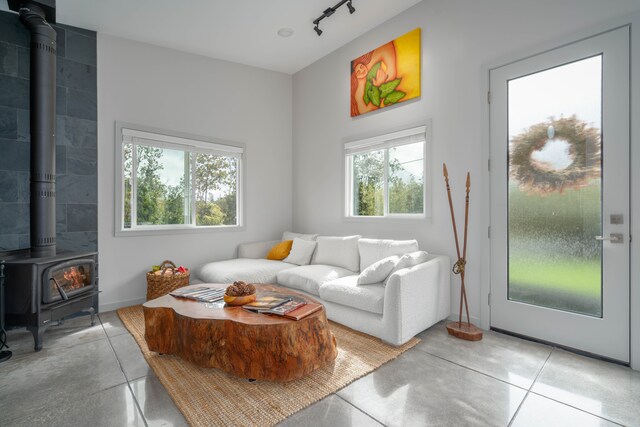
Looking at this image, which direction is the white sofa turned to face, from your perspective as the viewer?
facing the viewer and to the left of the viewer

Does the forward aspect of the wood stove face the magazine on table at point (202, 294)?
yes

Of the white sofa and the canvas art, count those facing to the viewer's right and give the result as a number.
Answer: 0

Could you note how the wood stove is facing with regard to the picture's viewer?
facing the viewer and to the right of the viewer

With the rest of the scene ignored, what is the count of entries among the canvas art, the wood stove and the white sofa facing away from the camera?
0

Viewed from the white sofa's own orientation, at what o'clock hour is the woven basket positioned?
The woven basket is roughly at 2 o'clock from the white sofa.

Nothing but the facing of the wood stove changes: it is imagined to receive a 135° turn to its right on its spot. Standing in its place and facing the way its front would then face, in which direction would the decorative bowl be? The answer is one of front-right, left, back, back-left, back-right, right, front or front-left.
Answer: back-left

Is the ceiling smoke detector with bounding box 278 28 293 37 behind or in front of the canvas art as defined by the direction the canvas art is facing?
in front

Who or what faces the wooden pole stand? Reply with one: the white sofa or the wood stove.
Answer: the wood stove

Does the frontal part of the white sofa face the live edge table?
yes

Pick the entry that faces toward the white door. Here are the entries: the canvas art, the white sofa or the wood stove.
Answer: the wood stove

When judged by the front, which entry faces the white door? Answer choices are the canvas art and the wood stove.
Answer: the wood stove
